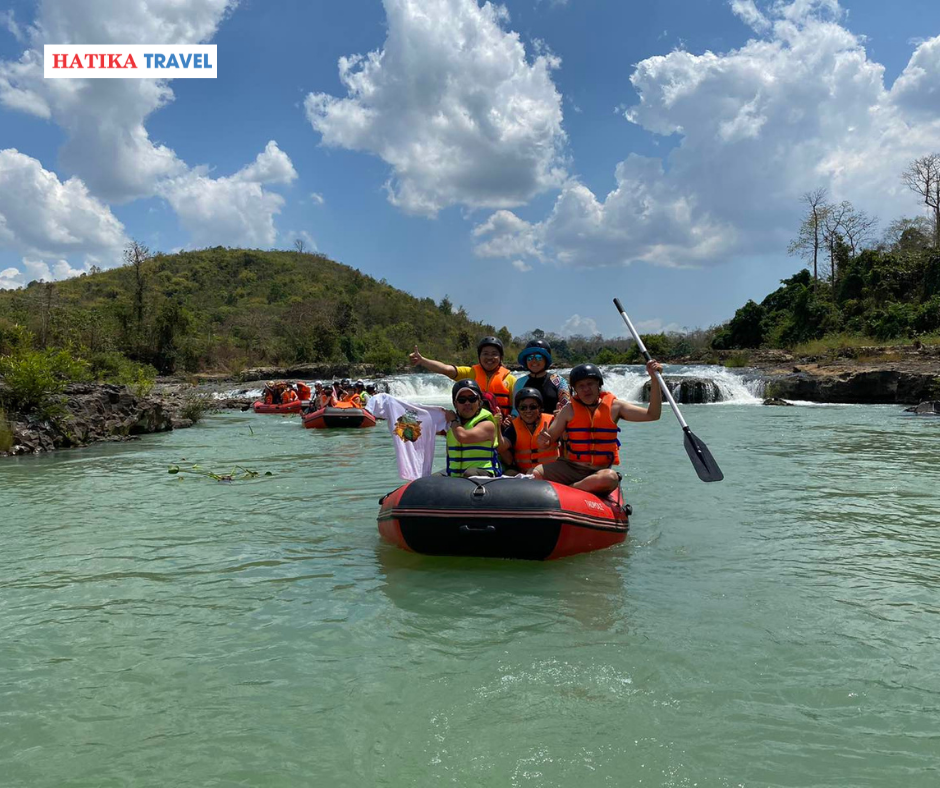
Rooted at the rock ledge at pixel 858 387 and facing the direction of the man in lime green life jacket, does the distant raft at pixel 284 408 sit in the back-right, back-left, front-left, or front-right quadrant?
front-right

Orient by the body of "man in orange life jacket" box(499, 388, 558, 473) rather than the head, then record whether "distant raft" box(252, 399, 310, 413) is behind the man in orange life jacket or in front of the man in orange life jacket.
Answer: behind

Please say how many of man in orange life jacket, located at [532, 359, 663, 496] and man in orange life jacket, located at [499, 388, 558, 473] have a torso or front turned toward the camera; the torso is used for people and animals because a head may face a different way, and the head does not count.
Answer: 2

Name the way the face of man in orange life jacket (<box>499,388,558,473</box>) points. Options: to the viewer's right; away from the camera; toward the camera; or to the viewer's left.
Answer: toward the camera

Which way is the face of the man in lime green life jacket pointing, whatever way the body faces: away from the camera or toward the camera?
toward the camera

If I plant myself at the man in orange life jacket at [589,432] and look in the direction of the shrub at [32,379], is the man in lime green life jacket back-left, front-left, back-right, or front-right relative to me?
front-left

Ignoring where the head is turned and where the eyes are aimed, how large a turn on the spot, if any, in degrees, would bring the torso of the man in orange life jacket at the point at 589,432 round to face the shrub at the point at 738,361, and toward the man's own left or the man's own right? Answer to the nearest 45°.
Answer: approximately 180°

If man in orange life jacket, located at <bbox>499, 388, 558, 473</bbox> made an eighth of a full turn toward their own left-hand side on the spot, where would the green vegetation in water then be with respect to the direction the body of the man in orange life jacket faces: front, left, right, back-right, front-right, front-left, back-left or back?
back

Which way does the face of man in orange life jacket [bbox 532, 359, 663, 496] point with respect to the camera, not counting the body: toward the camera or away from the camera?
toward the camera

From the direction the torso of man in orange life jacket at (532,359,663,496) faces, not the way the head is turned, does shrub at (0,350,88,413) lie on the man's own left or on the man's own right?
on the man's own right

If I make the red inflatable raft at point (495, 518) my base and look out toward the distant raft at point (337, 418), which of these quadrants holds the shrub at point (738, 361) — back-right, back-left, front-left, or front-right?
front-right

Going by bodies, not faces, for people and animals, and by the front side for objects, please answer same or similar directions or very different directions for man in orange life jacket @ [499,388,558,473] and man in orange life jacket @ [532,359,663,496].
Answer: same or similar directions

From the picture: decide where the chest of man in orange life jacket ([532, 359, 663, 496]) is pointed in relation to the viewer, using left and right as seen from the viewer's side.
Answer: facing the viewer

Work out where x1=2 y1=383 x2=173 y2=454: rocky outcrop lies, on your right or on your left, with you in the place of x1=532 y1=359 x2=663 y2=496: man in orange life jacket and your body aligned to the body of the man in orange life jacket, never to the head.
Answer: on your right

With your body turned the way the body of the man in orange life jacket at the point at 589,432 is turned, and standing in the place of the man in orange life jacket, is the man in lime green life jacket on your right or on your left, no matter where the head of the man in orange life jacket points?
on your right

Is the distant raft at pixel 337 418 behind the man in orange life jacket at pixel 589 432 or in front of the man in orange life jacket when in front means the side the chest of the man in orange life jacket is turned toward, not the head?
behind

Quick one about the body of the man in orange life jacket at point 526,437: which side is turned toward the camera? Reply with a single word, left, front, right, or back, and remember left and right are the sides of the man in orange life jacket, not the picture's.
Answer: front

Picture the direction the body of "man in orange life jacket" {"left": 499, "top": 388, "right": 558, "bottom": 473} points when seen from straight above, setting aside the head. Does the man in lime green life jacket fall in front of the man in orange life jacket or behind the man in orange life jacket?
in front
